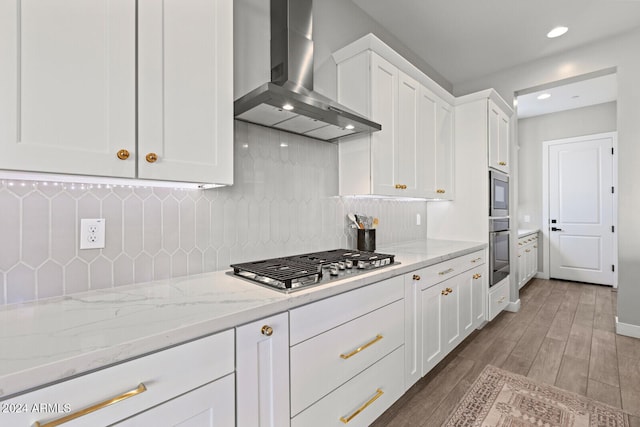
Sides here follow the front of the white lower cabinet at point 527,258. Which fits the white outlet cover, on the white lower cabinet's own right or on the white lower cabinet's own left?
on the white lower cabinet's own right

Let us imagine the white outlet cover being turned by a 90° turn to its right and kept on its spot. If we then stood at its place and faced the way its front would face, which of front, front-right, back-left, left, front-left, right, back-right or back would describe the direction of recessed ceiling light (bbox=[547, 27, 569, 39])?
back

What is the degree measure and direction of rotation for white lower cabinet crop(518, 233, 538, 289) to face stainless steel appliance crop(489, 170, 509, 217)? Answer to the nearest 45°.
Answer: approximately 90° to its right

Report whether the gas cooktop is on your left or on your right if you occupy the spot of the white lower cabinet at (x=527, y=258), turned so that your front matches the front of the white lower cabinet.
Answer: on your right

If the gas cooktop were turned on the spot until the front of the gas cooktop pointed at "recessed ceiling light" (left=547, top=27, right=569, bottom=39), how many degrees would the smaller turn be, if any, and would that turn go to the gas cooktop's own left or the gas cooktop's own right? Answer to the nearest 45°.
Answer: approximately 90° to the gas cooktop's own left

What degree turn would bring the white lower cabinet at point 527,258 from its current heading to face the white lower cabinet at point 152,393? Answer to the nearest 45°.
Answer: approximately 90° to its right

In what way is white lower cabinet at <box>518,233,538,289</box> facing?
to the viewer's right

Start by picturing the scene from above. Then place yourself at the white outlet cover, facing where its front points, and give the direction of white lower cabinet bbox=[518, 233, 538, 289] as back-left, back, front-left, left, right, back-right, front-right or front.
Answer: left

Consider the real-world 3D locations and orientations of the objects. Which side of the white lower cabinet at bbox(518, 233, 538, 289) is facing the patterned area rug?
right

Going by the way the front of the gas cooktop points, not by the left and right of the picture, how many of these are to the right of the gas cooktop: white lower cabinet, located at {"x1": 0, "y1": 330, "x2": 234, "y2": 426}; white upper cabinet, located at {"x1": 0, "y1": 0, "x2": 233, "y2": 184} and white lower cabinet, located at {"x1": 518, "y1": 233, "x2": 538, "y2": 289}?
2
